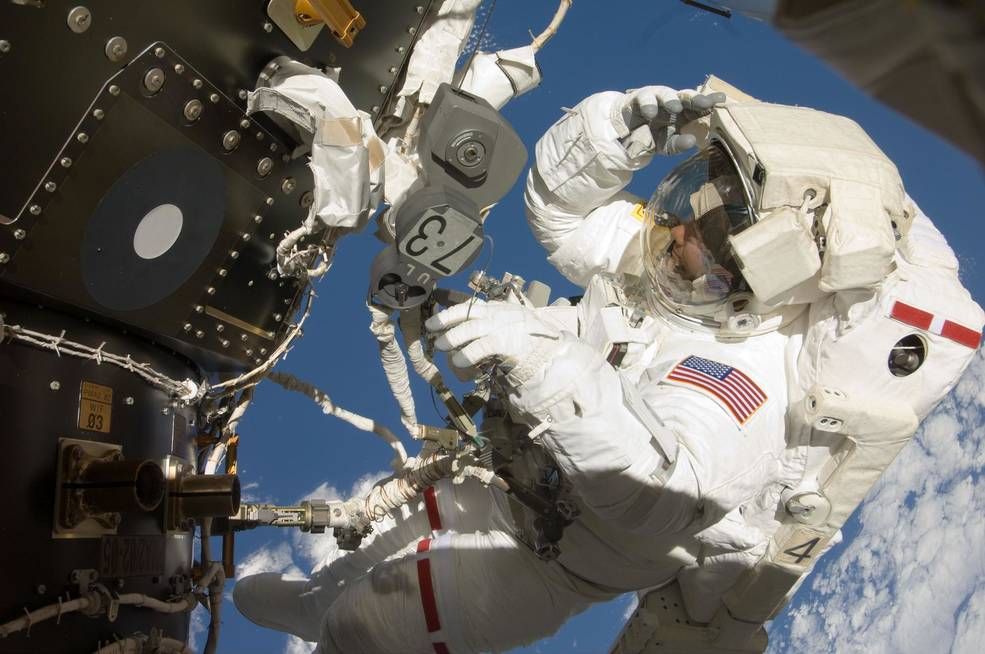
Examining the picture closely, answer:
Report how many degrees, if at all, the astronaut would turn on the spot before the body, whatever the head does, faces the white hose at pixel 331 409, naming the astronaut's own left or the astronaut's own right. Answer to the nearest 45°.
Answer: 0° — they already face it

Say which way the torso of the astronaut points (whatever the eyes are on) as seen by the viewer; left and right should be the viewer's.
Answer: facing to the left of the viewer
